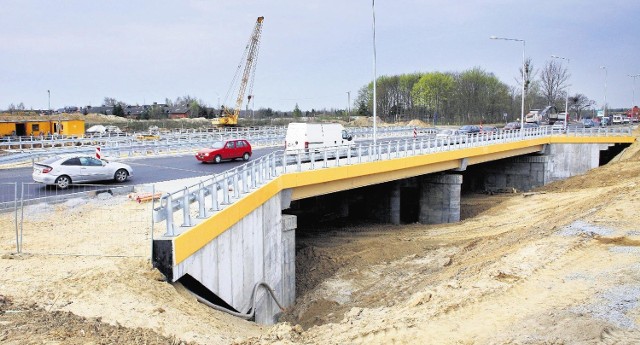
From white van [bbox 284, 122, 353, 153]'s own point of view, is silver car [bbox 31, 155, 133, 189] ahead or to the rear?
to the rear

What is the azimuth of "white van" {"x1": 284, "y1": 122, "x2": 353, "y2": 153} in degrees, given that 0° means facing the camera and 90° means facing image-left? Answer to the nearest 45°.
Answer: approximately 225°

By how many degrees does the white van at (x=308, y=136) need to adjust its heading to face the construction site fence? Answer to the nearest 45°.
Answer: approximately 135° to its right

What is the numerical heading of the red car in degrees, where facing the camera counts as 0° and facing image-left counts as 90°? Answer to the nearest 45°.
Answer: approximately 45°

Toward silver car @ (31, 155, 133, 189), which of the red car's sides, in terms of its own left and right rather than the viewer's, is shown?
front

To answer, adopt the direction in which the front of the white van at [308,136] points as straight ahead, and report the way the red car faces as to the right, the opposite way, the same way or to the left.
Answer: the opposite way

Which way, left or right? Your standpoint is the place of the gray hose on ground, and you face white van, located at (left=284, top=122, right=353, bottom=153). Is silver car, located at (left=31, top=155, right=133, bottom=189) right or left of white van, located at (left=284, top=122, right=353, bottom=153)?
left
